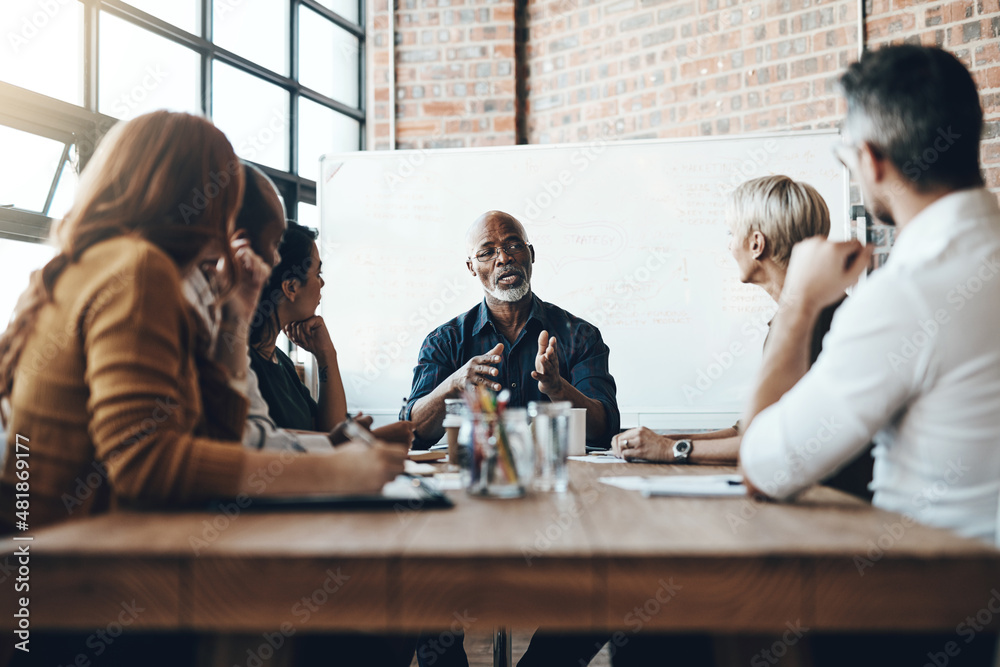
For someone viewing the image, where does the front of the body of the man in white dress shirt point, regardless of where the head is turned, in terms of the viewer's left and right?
facing away from the viewer and to the left of the viewer

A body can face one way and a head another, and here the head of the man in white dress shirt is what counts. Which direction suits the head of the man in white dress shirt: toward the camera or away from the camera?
away from the camera

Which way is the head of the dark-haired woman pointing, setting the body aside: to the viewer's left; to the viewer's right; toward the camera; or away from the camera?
to the viewer's right

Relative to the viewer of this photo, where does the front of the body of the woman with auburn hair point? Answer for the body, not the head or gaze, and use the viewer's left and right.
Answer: facing away from the viewer and to the right of the viewer

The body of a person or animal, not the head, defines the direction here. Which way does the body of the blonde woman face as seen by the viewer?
to the viewer's left

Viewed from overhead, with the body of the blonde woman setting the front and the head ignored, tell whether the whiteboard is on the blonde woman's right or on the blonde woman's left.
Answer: on the blonde woman's right

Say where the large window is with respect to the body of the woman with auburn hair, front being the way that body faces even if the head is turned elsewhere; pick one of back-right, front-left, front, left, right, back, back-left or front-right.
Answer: front-left

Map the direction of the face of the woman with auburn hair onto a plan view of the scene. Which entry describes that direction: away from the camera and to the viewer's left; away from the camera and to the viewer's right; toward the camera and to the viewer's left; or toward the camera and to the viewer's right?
away from the camera and to the viewer's right

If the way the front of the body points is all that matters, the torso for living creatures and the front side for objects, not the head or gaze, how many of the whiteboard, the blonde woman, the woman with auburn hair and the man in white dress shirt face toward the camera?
1

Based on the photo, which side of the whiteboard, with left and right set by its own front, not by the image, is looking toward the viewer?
front

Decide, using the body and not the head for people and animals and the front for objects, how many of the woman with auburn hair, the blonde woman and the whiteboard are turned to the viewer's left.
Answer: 1

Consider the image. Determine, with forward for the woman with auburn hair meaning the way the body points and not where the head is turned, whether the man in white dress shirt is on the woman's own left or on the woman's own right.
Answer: on the woman's own right

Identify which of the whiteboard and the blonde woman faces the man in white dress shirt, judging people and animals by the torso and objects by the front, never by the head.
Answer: the whiteboard

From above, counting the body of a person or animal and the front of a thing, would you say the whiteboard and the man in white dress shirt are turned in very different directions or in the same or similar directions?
very different directions

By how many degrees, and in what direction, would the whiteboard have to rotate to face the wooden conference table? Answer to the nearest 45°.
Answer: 0° — it already faces it
